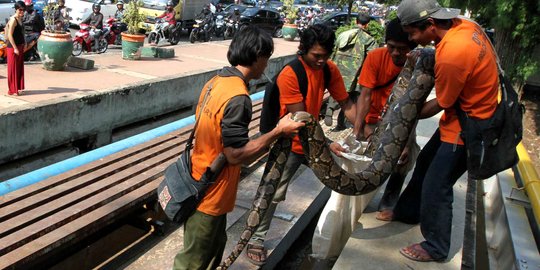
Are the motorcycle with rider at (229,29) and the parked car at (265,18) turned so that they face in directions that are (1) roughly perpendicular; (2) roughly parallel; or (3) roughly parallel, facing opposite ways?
roughly parallel

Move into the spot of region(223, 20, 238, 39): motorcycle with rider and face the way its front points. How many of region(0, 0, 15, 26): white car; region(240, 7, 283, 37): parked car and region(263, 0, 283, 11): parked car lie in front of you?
1

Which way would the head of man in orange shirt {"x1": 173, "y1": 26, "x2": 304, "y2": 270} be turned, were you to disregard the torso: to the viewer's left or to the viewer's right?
to the viewer's right

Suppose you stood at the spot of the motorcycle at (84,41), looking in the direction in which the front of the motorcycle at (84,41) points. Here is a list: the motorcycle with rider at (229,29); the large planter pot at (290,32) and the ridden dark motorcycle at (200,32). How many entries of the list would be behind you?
3

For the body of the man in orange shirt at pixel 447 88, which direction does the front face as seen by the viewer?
to the viewer's left

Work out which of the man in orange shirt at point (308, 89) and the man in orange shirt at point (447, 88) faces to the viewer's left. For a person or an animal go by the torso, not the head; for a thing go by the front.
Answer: the man in orange shirt at point (447, 88)

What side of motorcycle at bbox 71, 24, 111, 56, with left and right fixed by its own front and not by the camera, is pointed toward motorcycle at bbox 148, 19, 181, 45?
back

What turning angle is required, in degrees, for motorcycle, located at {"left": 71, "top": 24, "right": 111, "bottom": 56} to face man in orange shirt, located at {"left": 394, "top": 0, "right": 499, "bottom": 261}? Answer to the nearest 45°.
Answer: approximately 45° to its left

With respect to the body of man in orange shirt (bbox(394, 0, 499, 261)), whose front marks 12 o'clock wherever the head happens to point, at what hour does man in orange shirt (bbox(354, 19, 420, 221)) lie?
man in orange shirt (bbox(354, 19, 420, 221)) is roughly at 2 o'clock from man in orange shirt (bbox(394, 0, 499, 261)).

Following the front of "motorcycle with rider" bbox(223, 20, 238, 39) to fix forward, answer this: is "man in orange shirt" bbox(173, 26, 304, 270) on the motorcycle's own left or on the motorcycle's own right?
on the motorcycle's own left

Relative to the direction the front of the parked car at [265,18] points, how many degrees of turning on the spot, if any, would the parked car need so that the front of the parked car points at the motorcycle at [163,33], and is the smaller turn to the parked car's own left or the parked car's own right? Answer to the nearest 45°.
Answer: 0° — it already faces it

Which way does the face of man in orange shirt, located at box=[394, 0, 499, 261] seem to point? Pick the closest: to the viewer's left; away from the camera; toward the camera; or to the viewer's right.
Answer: to the viewer's left

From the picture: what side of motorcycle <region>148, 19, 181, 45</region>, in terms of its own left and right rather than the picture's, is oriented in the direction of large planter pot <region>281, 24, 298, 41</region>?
back

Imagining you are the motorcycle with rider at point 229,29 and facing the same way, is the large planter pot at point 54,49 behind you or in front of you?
in front

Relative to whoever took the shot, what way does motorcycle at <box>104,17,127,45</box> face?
facing the viewer and to the left of the viewer

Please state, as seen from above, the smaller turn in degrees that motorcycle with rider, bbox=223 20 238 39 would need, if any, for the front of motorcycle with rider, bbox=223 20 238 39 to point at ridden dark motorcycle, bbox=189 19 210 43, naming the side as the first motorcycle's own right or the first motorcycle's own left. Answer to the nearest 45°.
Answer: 0° — it already faces it

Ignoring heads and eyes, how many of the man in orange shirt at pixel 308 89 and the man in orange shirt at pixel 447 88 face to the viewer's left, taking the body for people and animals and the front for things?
1
